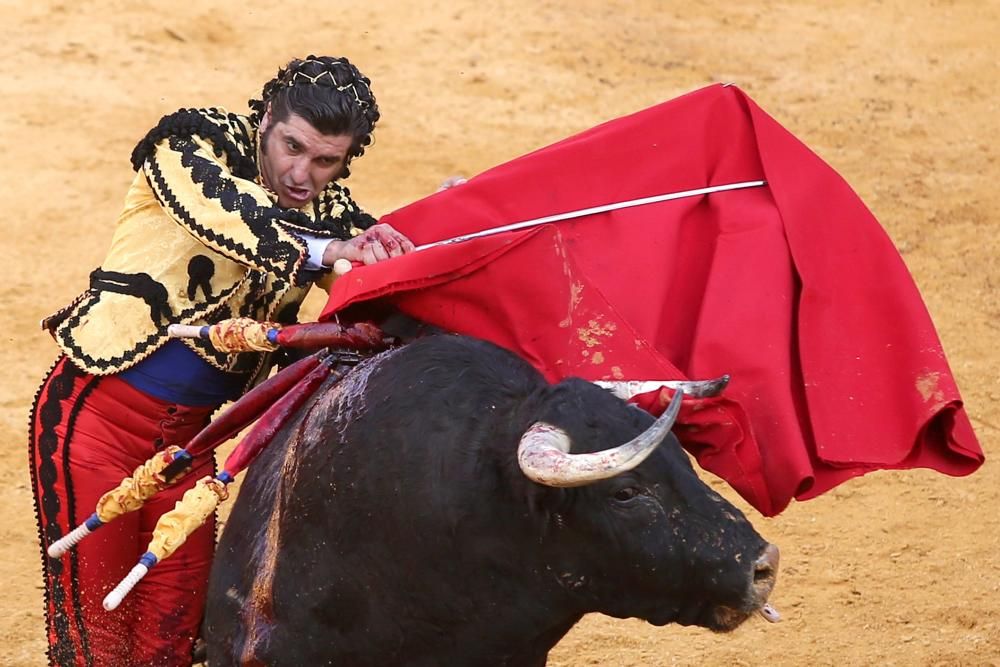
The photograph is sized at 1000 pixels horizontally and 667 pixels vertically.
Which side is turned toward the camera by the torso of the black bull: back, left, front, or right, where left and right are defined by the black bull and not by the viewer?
right
